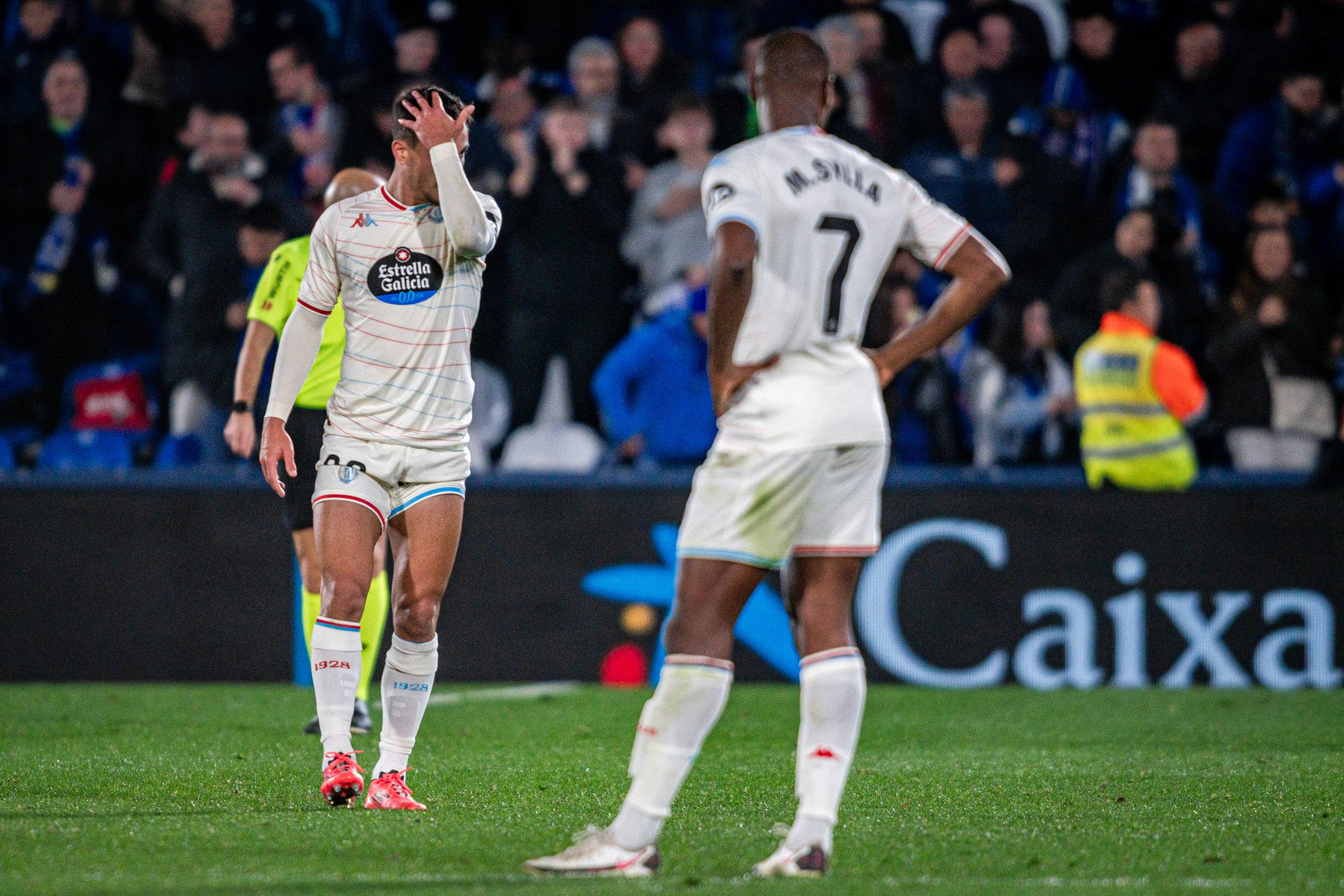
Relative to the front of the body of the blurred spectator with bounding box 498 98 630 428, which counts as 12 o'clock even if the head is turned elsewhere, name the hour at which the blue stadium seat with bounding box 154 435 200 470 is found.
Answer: The blue stadium seat is roughly at 3 o'clock from the blurred spectator.

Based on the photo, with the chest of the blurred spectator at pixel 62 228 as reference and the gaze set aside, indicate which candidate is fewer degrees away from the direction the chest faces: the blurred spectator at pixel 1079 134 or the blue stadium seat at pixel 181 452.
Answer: the blue stadium seat

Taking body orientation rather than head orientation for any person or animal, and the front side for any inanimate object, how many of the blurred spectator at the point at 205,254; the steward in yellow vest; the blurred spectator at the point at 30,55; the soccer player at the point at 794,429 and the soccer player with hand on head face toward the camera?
3

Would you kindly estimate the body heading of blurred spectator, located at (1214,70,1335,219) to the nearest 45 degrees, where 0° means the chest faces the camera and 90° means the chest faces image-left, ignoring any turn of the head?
approximately 315°

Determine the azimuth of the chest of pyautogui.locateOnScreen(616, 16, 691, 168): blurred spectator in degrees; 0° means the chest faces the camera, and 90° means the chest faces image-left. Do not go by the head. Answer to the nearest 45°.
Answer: approximately 0°

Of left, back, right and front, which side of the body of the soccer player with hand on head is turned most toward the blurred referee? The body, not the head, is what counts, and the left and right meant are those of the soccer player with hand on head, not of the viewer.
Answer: back

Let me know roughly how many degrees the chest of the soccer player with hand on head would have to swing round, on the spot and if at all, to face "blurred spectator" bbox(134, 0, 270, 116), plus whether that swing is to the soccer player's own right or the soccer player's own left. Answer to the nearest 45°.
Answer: approximately 180°

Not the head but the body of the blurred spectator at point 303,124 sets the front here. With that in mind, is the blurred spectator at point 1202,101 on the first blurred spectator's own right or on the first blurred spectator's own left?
on the first blurred spectator's own left

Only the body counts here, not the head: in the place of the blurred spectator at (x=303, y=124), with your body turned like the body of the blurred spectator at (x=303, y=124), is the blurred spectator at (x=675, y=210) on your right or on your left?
on your left

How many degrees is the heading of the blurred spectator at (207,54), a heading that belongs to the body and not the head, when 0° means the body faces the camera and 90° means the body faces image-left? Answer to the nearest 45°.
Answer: approximately 0°

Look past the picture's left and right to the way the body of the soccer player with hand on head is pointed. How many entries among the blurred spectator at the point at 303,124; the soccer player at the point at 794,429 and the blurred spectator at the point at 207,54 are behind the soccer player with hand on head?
2
